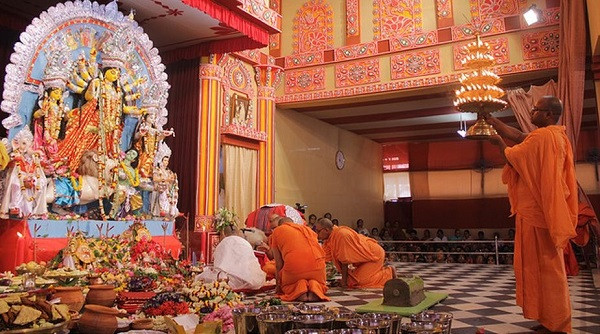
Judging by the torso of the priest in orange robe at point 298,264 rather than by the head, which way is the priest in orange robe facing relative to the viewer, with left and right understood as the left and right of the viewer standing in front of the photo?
facing away from the viewer and to the left of the viewer

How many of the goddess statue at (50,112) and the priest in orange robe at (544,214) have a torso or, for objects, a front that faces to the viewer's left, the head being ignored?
1

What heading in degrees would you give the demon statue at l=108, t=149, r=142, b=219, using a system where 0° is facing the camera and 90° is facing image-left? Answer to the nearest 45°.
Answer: approximately 315°

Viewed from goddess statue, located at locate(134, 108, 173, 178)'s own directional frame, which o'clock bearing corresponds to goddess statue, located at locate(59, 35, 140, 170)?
goddess statue, located at locate(59, 35, 140, 170) is roughly at 3 o'clock from goddess statue, located at locate(134, 108, 173, 178).

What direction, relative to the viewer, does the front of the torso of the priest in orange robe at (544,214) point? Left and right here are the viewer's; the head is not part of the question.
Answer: facing to the left of the viewer

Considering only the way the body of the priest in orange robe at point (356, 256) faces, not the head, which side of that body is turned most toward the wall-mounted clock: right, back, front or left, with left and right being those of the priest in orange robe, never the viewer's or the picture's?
right

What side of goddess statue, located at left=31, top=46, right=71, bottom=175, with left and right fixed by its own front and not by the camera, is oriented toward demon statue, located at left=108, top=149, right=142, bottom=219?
left

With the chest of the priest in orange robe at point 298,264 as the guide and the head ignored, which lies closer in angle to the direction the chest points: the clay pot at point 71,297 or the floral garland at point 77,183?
the floral garland
